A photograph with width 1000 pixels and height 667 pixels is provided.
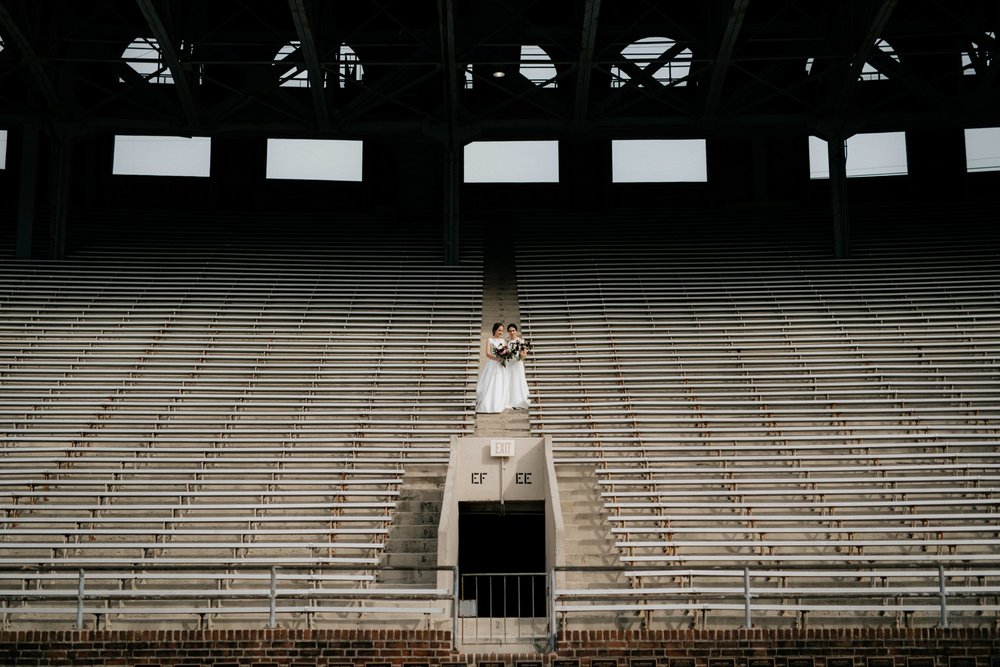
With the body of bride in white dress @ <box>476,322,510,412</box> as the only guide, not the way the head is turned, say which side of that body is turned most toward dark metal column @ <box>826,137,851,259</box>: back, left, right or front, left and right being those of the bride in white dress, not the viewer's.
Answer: left

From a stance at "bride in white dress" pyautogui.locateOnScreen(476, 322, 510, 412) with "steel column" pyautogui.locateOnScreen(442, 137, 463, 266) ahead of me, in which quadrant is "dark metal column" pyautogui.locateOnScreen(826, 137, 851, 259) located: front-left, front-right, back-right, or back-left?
front-right

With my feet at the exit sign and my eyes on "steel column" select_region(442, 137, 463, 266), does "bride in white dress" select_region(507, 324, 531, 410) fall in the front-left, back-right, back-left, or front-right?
front-right

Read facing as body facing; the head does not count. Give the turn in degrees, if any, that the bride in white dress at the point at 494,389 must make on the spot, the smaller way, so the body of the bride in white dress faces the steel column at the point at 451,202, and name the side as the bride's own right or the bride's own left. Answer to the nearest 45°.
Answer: approximately 135° to the bride's own left

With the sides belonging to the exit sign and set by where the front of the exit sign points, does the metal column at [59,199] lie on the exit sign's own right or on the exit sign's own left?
on the exit sign's own right

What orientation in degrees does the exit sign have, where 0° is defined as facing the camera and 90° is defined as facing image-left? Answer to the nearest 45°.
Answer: approximately 0°

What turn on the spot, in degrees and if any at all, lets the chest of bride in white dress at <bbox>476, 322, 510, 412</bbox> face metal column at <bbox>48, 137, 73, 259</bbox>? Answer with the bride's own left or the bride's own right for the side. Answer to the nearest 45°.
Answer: approximately 180°

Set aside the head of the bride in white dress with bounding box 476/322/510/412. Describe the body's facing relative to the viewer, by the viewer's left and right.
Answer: facing the viewer and to the right of the viewer

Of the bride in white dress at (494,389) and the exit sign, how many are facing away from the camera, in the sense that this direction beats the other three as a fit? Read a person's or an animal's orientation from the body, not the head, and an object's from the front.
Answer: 0
